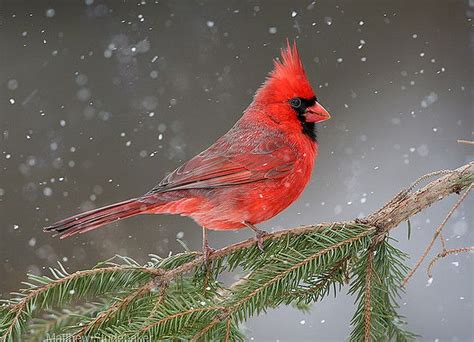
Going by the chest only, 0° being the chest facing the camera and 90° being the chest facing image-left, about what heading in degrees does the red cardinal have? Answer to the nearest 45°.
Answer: approximately 270°
